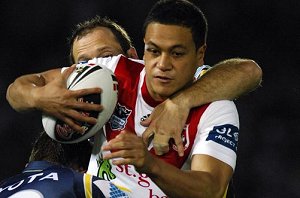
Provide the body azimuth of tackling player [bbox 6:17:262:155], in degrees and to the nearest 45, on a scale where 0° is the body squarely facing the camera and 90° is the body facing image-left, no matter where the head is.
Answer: approximately 0°
